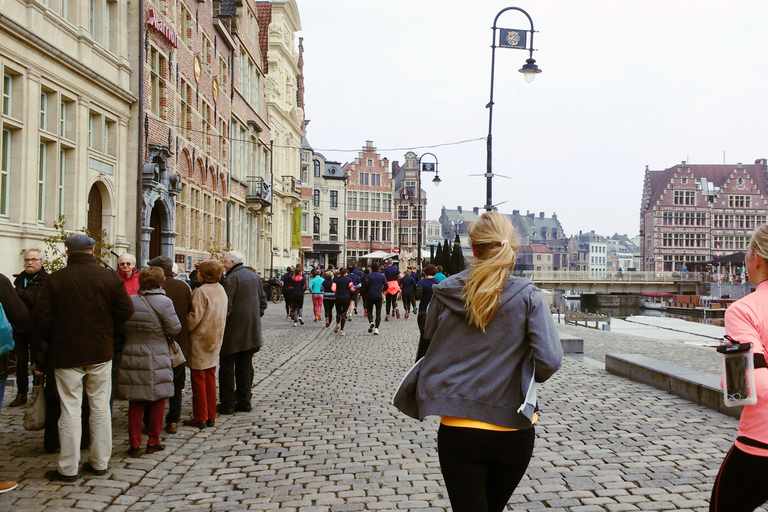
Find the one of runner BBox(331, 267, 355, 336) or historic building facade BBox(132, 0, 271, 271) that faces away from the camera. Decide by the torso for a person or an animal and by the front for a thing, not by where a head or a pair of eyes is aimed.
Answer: the runner

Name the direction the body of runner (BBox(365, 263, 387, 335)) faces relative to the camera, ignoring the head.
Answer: away from the camera

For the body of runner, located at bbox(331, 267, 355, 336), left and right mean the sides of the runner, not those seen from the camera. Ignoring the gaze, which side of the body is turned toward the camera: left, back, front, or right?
back

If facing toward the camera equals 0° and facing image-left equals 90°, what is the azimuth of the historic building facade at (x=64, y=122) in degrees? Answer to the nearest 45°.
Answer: approximately 315°

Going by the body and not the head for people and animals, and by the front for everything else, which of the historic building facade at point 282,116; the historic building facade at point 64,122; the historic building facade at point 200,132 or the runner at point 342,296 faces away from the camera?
the runner

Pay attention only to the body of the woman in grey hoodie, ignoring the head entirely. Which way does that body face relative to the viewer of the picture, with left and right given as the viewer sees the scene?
facing away from the viewer

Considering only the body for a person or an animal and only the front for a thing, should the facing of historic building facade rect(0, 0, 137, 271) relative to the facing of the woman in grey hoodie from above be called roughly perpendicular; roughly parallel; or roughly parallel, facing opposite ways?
roughly perpendicular

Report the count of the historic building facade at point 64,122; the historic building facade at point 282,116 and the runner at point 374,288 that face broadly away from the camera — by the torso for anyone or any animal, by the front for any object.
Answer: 1

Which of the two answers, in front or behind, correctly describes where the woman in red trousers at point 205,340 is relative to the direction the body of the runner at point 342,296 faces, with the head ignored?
behind

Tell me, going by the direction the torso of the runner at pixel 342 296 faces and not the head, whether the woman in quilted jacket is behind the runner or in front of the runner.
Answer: behind

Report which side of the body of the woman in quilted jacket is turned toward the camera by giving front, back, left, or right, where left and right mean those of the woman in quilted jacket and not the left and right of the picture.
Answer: back

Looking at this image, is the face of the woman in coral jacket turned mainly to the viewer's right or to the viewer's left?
to the viewer's left
